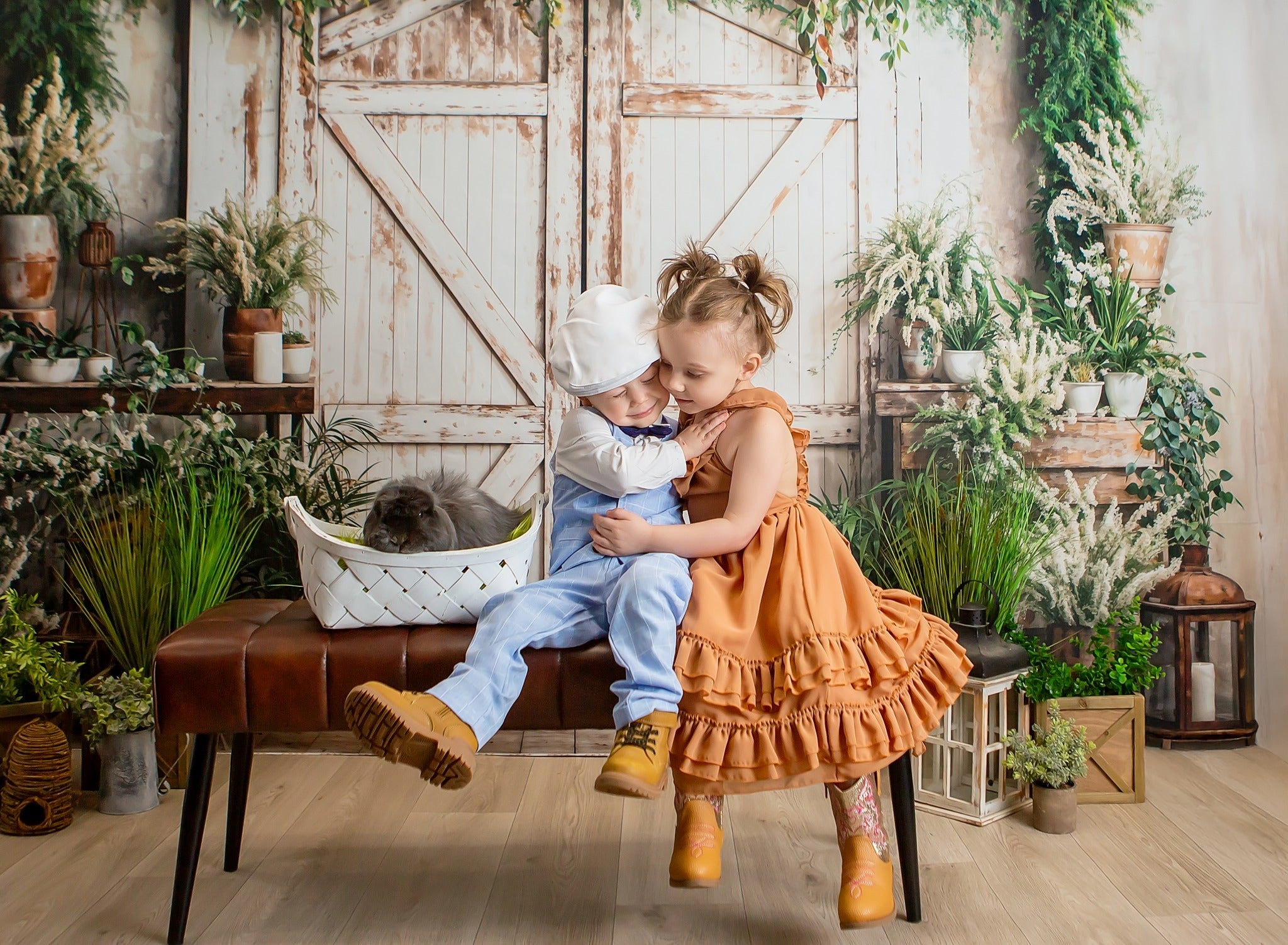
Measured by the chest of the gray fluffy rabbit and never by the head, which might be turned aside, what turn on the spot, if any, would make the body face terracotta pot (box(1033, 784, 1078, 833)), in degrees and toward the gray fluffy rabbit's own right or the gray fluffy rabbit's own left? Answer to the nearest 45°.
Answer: approximately 135° to the gray fluffy rabbit's own left

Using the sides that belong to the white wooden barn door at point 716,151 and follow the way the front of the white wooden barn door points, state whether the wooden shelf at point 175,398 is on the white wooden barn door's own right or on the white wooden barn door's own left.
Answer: on the white wooden barn door's own right

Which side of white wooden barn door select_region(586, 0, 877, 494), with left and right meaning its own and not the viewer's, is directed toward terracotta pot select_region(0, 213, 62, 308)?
right

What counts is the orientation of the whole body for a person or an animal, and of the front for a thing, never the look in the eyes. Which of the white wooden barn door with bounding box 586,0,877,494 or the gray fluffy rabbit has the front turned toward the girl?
the white wooden barn door

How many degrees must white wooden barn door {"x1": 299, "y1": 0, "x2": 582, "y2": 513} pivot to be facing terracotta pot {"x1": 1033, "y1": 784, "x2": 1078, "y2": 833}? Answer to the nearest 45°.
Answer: approximately 45° to its left

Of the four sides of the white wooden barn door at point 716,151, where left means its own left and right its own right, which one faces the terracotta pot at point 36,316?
right

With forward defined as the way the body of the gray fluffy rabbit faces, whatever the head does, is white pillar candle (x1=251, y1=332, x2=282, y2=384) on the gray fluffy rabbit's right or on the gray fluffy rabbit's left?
on the gray fluffy rabbit's right

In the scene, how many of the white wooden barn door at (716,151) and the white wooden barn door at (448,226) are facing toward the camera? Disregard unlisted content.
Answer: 2

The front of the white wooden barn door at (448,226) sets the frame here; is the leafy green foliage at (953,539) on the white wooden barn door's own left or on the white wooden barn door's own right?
on the white wooden barn door's own left

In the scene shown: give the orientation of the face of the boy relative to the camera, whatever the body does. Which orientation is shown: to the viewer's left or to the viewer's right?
to the viewer's right
